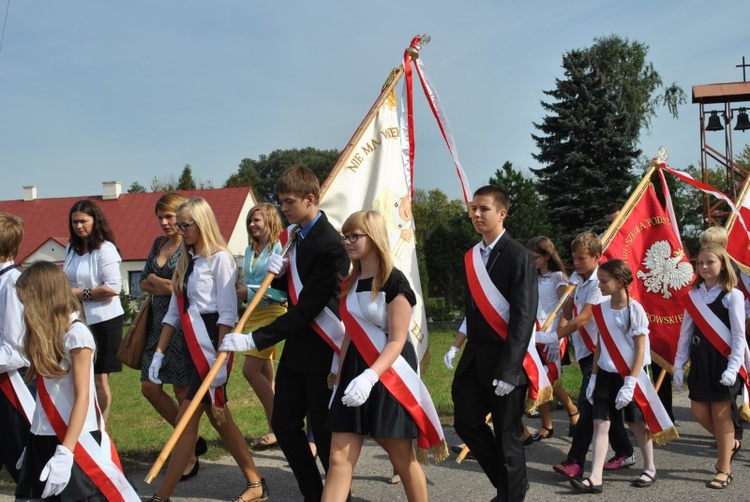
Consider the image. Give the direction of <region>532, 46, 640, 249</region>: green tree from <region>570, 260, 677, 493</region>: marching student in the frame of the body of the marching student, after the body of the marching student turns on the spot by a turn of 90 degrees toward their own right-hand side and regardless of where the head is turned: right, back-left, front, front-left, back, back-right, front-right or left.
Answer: front-right

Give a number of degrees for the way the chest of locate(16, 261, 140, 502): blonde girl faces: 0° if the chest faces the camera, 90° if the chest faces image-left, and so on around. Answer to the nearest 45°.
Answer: approximately 90°

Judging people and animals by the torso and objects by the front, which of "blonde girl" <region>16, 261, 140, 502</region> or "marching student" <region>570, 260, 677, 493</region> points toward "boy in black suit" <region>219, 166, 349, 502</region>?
the marching student

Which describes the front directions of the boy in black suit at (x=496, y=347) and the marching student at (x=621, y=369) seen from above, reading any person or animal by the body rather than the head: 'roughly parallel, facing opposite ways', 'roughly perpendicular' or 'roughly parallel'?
roughly parallel

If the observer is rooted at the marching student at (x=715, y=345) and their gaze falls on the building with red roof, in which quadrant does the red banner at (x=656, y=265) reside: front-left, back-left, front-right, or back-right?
front-right

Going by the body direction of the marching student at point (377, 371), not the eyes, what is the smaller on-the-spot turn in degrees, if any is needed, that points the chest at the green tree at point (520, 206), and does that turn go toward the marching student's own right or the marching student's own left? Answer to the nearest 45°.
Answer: approximately 135° to the marching student's own right

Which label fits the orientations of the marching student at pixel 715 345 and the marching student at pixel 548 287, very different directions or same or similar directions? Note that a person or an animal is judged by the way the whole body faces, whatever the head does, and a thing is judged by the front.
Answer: same or similar directions

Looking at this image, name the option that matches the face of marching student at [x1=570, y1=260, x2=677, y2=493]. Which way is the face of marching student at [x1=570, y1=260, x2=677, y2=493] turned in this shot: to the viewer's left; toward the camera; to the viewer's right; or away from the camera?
to the viewer's left

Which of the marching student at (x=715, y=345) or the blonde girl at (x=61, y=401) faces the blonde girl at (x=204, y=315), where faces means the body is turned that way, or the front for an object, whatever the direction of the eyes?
the marching student

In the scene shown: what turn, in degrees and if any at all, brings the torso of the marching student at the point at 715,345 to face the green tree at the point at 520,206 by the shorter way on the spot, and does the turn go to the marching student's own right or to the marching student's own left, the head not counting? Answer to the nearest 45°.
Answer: approximately 135° to the marching student's own right

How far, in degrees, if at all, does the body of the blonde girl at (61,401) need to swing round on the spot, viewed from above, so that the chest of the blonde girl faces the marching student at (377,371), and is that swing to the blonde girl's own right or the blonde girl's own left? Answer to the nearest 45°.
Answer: approximately 180°

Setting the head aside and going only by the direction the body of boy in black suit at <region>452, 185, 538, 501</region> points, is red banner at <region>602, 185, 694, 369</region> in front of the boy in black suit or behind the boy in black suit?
behind

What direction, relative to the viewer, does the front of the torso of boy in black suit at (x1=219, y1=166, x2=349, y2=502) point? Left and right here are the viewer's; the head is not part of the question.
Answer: facing to the left of the viewer

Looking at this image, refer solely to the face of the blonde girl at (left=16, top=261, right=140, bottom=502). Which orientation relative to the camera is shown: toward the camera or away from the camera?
away from the camera

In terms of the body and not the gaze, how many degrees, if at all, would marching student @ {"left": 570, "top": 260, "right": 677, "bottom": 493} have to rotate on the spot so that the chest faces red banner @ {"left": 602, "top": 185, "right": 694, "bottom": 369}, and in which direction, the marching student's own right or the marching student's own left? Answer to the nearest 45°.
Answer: approximately 135° to the marching student's own right

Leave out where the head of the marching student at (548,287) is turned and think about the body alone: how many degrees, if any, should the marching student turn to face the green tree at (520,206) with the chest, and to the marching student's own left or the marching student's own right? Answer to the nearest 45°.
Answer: approximately 135° to the marching student's own right

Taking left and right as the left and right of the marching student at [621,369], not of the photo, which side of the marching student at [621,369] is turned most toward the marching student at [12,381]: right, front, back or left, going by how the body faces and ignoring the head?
front

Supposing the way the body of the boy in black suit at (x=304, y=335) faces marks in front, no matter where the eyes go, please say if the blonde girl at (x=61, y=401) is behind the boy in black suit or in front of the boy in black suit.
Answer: in front

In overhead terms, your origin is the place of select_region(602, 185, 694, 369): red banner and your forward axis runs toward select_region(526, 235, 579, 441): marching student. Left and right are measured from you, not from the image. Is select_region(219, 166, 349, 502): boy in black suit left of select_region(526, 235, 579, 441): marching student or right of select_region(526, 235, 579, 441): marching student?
left
